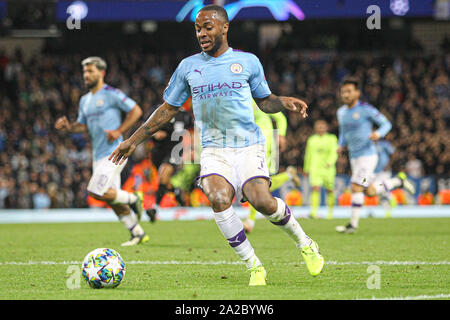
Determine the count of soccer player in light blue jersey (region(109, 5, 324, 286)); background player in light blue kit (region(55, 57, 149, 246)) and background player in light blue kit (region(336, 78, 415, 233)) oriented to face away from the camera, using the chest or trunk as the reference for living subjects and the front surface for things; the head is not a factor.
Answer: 0

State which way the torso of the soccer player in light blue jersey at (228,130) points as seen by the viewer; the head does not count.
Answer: toward the camera

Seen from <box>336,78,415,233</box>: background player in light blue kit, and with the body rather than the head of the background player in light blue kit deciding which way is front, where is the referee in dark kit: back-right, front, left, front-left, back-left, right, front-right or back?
right

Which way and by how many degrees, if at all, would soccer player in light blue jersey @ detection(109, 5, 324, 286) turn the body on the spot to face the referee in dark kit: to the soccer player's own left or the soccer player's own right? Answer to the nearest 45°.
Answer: approximately 180°

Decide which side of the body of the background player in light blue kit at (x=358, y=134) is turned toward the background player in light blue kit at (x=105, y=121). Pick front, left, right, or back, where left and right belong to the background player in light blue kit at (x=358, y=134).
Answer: front

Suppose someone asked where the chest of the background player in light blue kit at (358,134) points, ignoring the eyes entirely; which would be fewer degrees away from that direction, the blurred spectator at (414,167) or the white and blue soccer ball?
the white and blue soccer ball

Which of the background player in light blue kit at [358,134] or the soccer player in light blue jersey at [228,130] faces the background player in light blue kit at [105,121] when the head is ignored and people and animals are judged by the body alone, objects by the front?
the background player in light blue kit at [358,134]

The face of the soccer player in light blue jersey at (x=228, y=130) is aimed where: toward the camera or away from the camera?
toward the camera

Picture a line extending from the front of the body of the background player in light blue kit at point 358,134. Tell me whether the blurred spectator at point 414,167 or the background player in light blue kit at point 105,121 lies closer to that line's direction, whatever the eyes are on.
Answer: the background player in light blue kit

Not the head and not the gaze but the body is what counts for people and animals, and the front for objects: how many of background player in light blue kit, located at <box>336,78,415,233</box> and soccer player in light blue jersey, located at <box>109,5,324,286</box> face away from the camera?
0

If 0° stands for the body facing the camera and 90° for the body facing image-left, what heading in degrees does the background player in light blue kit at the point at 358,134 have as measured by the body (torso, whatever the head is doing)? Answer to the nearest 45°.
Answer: approximately 45°

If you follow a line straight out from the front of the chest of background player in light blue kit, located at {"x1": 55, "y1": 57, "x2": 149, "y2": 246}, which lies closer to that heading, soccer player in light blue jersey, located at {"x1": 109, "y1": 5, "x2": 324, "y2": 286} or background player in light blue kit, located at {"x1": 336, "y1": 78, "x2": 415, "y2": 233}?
the soccer player in light blue jersey
